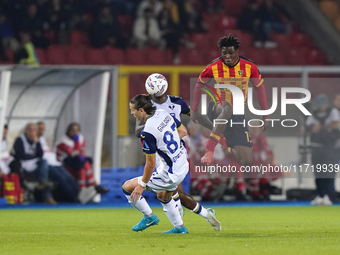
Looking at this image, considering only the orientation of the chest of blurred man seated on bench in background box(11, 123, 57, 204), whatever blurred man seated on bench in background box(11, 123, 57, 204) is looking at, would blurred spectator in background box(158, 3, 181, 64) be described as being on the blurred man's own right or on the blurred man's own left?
on the blurred man's own left

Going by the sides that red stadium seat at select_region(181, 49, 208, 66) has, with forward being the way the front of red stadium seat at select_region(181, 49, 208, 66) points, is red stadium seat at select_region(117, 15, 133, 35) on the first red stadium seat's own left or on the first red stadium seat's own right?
on the first red stadium seat's own right

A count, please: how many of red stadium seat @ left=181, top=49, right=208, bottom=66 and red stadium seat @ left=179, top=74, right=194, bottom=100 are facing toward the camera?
2

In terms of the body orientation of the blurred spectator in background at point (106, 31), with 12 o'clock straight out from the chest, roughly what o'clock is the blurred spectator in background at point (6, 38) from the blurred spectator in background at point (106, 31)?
the blurred spectator in background at point (6, 38) is roughly at 3 o'clock from the blurred spectator in background at point (106, 31).

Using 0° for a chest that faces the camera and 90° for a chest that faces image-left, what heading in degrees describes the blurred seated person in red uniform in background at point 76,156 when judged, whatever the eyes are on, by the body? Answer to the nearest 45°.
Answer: approximately 315°

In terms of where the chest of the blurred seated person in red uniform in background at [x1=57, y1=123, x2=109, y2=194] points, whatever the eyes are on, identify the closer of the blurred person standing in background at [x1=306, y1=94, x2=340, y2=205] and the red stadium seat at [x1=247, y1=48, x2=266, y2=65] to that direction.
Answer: the blurred person standing in background

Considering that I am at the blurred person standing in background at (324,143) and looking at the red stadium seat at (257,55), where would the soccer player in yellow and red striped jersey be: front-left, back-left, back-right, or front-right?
back-left
